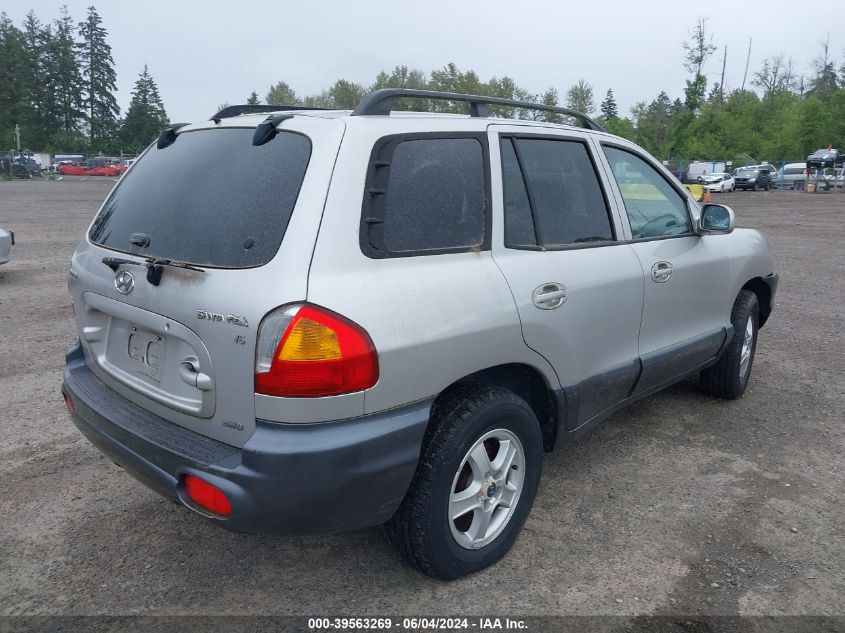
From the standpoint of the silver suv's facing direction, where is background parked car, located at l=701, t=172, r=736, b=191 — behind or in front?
in front

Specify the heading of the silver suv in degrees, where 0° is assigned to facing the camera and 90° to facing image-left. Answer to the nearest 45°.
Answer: approximately 225°

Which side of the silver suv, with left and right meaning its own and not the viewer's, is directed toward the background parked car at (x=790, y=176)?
front

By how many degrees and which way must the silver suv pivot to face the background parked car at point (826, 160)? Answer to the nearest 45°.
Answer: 0° — it already faces it

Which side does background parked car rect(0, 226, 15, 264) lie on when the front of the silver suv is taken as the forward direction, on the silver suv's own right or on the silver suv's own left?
on the silver suv's own left

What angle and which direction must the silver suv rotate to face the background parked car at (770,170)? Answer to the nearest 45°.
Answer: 0° — it already faces it

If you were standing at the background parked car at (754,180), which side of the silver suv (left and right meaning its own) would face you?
front
